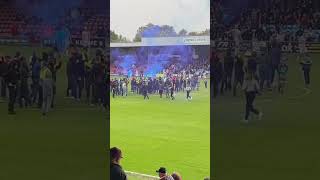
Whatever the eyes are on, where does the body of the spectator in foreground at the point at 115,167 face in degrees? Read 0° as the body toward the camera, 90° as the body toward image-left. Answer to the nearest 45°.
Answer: approximately 225°
